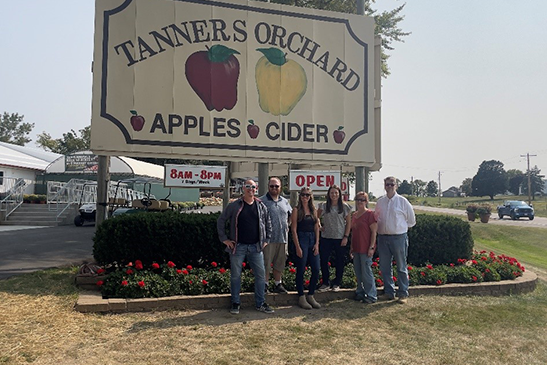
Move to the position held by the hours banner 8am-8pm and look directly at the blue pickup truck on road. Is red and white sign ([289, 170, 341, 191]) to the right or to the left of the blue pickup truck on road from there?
right

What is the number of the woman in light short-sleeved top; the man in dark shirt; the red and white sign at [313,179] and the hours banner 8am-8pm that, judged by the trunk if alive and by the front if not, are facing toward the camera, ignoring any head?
4

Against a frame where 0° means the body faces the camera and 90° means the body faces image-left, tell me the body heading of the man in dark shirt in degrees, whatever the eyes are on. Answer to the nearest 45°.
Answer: approximately 0°

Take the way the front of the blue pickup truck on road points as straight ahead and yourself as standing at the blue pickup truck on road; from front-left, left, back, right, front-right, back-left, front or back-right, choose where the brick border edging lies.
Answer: front-right

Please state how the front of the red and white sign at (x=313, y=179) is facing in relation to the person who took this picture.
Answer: facing the viewer

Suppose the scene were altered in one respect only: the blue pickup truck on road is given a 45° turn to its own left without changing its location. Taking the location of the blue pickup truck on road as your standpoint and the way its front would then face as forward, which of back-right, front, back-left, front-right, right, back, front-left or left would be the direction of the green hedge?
right

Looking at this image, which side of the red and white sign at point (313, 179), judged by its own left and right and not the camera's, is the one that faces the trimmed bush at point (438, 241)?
left

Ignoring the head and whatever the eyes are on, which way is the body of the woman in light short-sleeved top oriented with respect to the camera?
toward the camera
